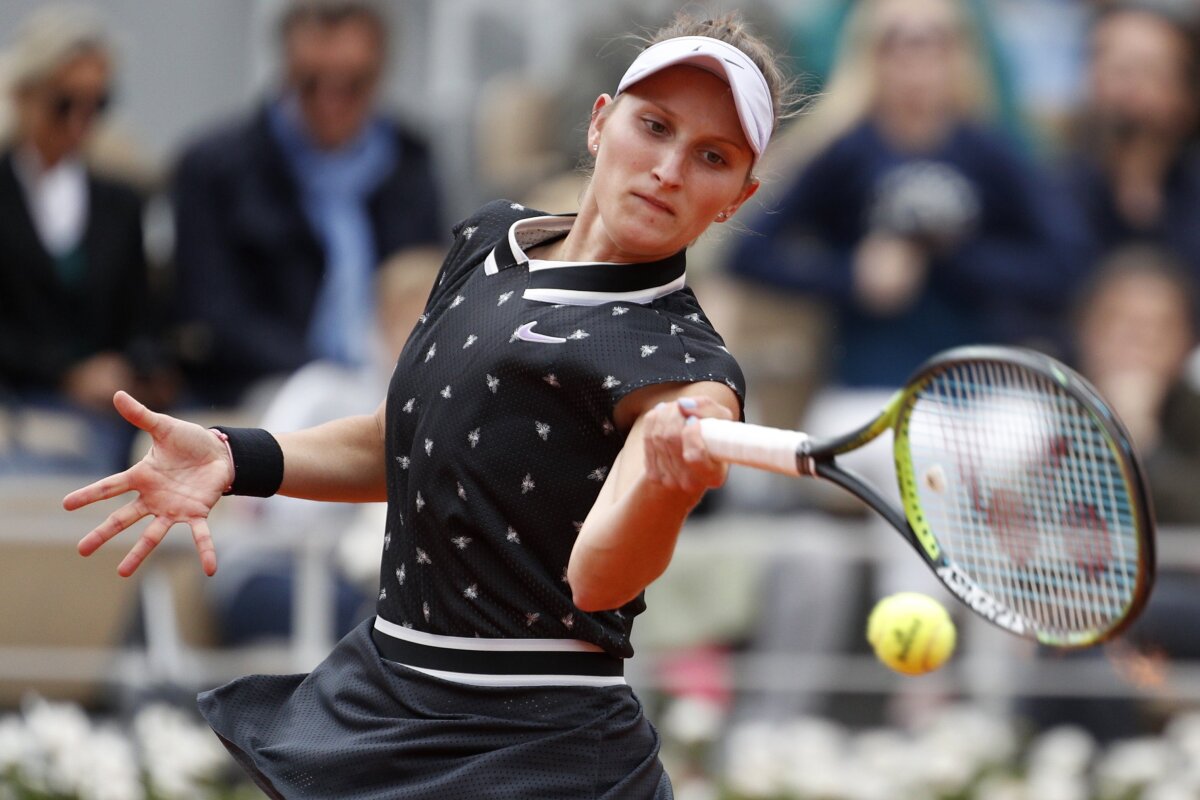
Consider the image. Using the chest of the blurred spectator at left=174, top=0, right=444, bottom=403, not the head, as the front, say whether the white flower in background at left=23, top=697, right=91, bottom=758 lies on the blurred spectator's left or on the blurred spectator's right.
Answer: on the blurred spectator's right

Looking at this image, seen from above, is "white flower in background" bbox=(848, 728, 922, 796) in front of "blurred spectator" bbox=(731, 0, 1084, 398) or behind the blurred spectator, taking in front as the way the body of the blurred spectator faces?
in front

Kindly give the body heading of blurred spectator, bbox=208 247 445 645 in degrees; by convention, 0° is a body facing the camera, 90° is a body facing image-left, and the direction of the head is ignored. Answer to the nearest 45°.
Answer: approximately 0°

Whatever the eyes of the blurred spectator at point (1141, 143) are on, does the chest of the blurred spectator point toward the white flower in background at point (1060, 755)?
yes

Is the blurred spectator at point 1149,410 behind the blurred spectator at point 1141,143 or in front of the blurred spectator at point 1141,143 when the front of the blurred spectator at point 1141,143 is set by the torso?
in front

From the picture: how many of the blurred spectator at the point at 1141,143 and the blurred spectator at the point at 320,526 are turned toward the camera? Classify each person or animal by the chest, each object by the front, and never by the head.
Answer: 2

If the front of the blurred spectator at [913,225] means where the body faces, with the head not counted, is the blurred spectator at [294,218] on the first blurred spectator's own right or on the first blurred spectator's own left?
on the first blurred spectator's own right

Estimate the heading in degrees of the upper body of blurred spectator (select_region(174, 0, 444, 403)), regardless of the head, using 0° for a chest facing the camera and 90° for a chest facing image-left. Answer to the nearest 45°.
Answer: approximately 315°
